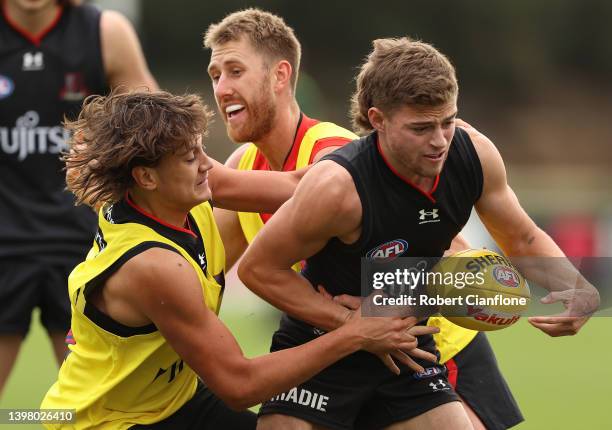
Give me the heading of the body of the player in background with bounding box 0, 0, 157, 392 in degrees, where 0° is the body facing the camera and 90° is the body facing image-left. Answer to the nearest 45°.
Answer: approximately 0°
